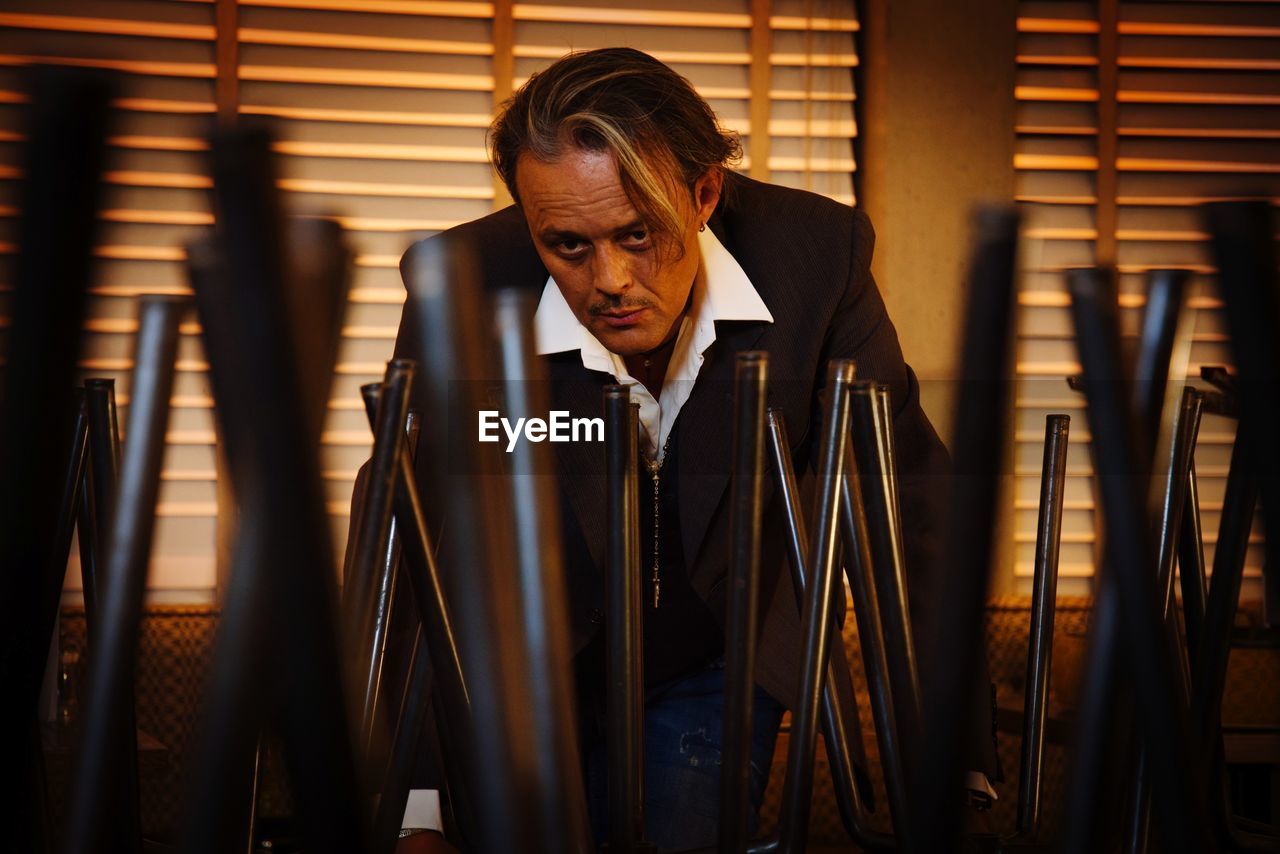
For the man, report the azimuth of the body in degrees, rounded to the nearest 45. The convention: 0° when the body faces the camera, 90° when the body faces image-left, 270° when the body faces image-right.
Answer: approximately 0°

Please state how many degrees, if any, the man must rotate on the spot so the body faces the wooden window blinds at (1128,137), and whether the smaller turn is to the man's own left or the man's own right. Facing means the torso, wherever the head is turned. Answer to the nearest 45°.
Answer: approximately 135° to the man's own left

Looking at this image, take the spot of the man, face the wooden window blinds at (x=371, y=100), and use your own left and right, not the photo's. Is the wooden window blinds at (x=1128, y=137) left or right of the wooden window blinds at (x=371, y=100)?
right

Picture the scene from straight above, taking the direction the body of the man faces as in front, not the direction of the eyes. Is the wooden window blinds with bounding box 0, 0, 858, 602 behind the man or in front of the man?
behind
